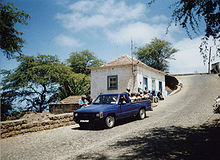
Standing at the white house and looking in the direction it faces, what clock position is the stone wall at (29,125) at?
The stone wall is roughly at 2 o'clock from the white house.

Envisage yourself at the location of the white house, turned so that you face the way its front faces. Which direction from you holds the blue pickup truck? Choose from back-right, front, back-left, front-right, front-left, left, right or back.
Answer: front-right

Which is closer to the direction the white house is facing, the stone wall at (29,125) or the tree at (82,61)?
the stone wall

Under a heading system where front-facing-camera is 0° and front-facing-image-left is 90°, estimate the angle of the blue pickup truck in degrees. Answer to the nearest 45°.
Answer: approximately 45°

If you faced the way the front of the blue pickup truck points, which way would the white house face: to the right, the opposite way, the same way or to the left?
to the left

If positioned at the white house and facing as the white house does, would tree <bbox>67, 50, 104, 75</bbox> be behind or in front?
behind

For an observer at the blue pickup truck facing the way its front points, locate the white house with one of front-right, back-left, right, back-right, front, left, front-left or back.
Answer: back-right

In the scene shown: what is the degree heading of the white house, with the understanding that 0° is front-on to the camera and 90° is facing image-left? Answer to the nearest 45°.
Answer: approximately 315°
